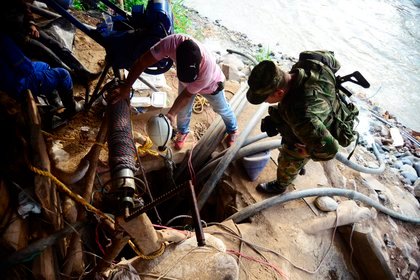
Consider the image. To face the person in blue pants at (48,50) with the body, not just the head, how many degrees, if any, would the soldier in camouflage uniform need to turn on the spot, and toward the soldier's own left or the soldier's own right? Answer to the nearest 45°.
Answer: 0° — they already face them

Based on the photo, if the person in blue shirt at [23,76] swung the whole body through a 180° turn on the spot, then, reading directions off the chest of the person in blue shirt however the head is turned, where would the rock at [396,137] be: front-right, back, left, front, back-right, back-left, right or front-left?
back

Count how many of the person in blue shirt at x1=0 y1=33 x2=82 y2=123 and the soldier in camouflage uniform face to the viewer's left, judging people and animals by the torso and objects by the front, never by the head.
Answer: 1

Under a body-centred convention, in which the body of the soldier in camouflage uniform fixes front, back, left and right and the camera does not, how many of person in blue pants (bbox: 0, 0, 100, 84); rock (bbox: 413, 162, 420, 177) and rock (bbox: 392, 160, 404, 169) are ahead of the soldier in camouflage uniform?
1

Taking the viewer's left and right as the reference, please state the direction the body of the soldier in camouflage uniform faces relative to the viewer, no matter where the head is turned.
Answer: facing to the left of the viewer

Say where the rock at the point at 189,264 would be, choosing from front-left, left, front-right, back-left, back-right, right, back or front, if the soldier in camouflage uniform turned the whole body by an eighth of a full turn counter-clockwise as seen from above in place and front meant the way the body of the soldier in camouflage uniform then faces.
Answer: front-left

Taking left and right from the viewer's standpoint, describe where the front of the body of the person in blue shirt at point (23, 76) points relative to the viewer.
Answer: facing to the right of the viewer

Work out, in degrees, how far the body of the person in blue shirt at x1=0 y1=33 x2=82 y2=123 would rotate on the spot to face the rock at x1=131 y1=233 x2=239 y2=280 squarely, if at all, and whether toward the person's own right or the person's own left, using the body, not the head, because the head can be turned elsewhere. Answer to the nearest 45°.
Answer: approximately 45° to the person's own right

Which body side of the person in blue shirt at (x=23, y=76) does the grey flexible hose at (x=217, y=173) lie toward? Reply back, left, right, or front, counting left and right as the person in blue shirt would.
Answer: front
